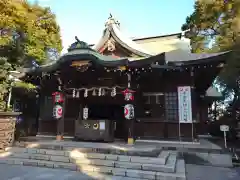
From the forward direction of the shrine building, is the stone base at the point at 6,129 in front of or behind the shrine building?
in front

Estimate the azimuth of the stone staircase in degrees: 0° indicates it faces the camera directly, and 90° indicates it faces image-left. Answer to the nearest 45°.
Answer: approximately 45°

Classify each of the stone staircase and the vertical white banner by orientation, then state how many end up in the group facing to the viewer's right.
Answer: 0

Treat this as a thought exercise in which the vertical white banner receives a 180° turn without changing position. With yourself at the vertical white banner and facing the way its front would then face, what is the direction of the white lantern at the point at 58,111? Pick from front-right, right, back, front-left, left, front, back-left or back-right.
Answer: left

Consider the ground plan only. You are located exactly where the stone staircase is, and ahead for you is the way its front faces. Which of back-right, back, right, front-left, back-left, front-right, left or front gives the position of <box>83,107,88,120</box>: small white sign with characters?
back-right

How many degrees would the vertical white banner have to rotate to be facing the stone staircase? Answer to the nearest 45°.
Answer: approximately 45° to its right

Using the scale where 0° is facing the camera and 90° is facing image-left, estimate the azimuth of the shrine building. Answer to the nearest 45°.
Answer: approximately 45°

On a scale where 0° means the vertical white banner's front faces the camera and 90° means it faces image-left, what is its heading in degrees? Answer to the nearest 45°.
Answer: approximately 0°

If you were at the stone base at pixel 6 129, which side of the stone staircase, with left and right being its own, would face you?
right

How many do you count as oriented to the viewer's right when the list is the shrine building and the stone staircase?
0
